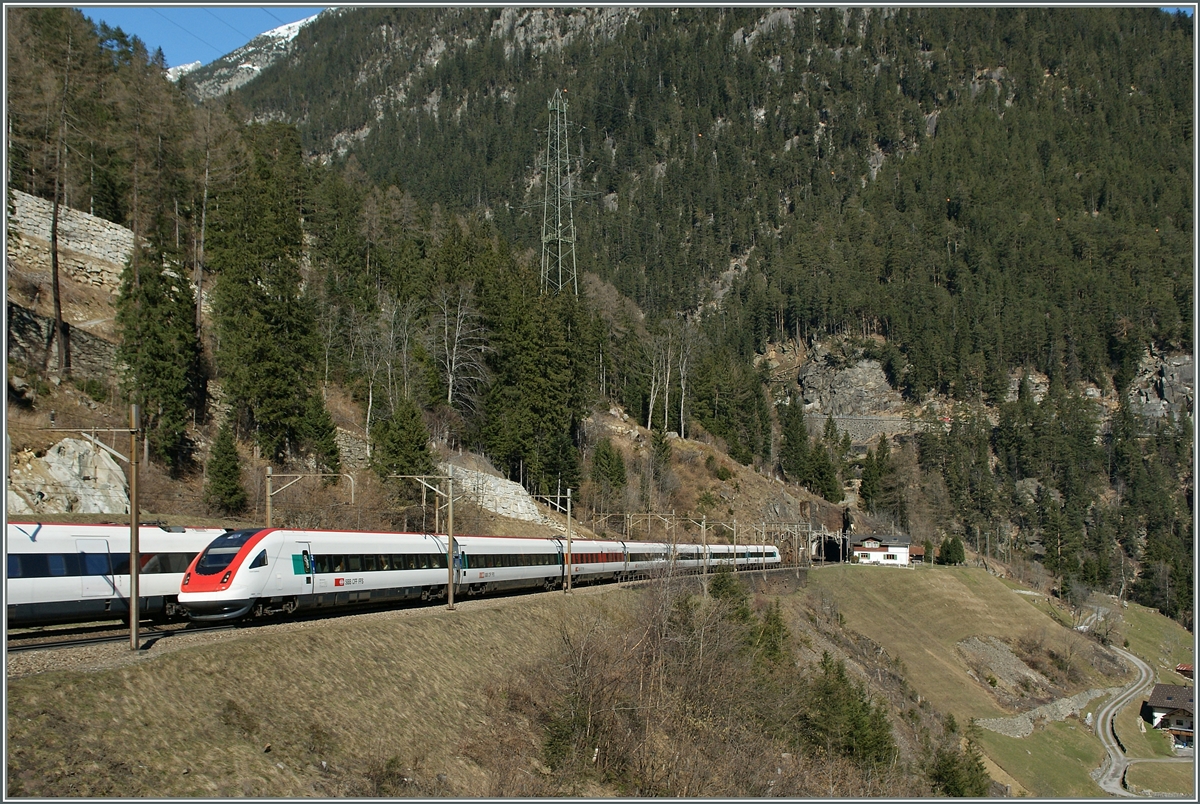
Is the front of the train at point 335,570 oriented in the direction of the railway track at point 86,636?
yes

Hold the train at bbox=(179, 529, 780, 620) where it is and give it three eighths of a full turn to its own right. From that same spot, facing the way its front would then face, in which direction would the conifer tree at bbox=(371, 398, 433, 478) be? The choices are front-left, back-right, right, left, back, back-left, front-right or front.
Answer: front

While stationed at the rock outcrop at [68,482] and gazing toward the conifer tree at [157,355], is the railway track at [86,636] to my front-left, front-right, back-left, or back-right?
back-right

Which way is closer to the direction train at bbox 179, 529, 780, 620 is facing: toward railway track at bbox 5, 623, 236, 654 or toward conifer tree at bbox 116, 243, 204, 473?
the railway track

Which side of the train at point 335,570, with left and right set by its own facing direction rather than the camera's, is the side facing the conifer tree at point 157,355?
right

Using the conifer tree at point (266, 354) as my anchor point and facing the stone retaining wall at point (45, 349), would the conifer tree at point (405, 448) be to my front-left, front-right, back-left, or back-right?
back-left

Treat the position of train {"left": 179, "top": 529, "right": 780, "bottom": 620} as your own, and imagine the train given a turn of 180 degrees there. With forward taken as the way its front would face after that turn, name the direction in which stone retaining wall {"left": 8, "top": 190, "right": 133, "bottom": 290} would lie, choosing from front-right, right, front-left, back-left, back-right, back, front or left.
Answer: left

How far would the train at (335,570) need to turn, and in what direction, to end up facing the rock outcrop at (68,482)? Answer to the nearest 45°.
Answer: approximately 90° to its right

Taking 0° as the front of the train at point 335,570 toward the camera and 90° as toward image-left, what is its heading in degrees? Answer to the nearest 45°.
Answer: approximately 45°

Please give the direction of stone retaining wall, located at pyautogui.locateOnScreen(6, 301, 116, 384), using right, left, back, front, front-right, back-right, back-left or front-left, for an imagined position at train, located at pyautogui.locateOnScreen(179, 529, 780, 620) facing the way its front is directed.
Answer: right
